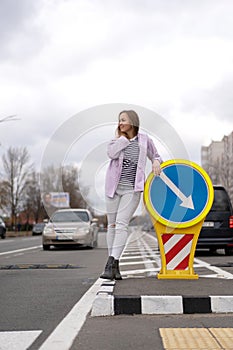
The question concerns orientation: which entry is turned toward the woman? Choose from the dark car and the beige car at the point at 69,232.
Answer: the beige car

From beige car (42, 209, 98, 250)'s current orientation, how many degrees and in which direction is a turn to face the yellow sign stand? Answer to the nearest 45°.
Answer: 0° — it already faces it

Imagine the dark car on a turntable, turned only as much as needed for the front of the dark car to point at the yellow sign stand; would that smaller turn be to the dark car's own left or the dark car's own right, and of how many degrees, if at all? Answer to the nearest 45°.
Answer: approximately 180°

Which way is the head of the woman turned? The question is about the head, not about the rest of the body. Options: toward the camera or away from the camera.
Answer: toward the camera

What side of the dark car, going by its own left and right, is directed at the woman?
back

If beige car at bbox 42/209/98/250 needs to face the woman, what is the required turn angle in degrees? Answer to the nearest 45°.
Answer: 0° — it already faces them

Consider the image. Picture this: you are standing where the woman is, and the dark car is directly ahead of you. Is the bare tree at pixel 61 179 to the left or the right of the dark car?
left

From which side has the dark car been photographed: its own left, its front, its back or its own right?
back

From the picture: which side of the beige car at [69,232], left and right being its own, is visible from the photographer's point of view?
front

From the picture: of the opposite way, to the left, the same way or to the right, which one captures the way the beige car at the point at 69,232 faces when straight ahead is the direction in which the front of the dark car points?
the opposite way

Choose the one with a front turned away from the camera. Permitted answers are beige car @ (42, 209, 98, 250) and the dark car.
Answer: the dark car

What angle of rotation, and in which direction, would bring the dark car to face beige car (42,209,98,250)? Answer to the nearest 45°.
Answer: approximately 45° to its left

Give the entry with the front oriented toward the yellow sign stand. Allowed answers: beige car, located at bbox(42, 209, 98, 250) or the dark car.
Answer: the beige car

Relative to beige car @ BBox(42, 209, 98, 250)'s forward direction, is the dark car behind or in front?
in front
